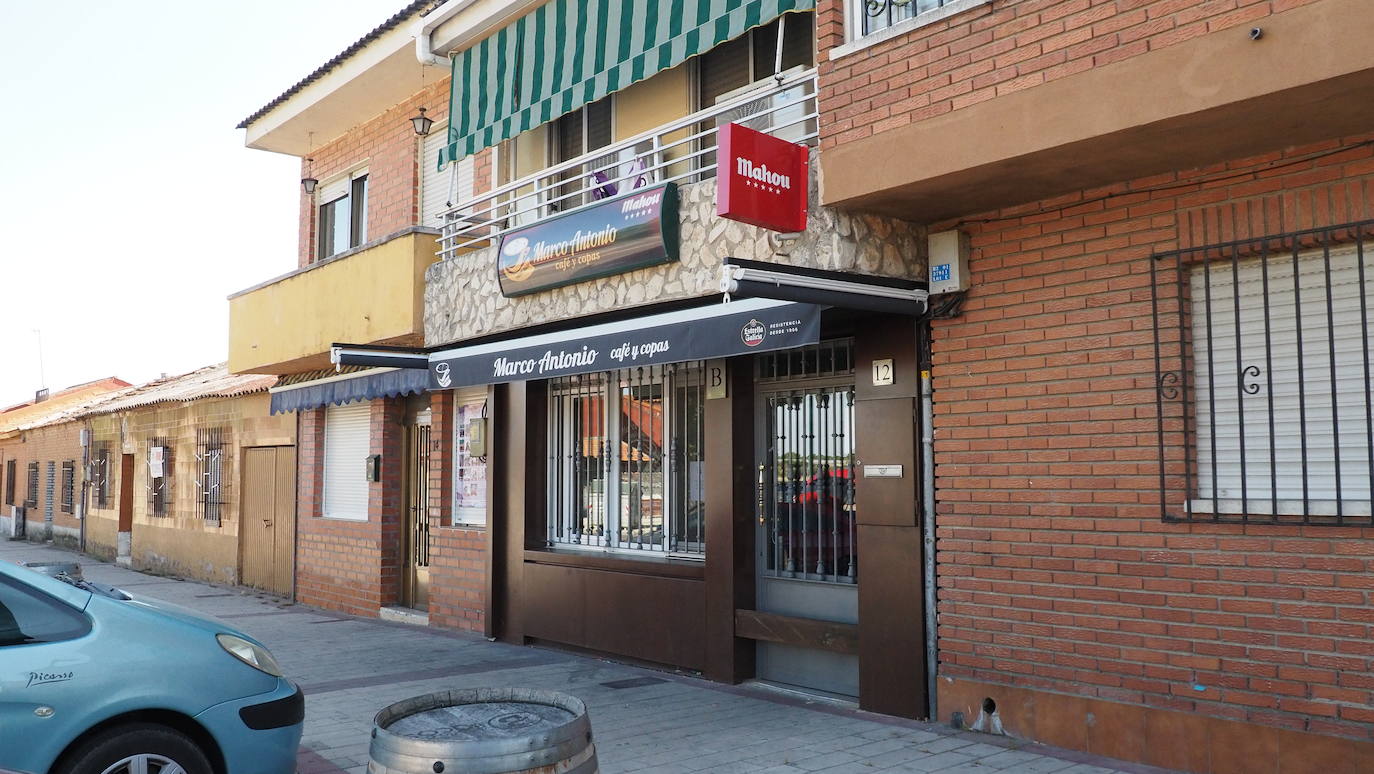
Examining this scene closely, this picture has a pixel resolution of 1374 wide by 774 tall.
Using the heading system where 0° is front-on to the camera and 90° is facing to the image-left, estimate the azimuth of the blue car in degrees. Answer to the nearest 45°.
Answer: approximately 270°

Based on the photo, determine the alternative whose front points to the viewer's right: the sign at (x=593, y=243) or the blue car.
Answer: the blue car

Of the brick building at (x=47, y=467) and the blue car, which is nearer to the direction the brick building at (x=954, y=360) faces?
the blue car

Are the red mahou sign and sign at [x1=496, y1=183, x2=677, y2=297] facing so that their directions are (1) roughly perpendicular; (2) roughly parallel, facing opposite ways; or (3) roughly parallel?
roughly perpendicular

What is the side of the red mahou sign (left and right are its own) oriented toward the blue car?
right

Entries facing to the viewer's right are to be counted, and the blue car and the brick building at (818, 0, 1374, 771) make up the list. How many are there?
1

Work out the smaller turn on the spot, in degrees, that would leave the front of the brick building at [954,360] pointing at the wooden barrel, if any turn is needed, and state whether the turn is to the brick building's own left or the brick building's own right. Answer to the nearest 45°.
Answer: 0° — it already faces it

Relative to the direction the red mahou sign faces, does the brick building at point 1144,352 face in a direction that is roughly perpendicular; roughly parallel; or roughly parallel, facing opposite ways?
roughly perpendicular

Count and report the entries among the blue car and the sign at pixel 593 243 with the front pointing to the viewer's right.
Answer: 1

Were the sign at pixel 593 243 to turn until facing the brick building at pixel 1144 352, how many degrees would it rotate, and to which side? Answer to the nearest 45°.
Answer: approximately 90° to its left

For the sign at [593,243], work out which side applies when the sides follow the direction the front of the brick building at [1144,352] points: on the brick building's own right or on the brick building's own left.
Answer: on the brick building's own right

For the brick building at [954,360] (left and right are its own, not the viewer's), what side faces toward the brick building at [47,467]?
right
